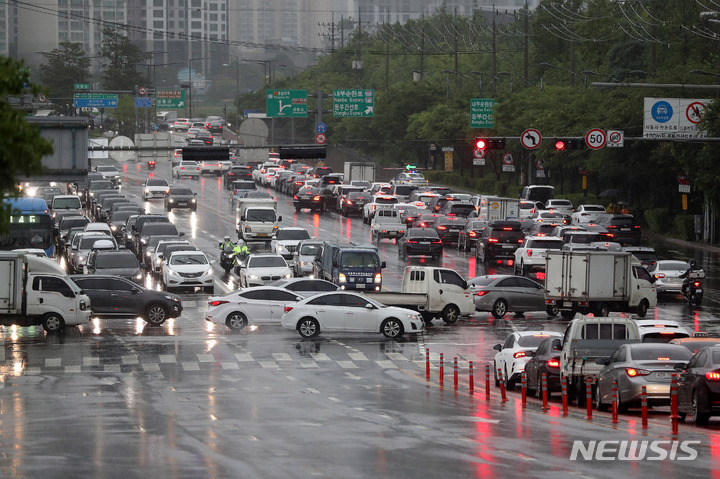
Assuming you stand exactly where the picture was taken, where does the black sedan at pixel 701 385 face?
facing away from the viewer and to the left of the viewer

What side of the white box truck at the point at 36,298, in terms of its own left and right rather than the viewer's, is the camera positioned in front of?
right

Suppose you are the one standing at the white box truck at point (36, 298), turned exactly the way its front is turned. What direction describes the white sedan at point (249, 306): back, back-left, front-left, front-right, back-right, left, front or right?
front

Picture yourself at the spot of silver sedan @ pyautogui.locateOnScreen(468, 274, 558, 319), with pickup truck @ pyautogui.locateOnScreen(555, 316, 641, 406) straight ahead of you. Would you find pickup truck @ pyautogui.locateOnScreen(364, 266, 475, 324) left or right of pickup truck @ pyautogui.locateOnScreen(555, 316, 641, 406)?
right

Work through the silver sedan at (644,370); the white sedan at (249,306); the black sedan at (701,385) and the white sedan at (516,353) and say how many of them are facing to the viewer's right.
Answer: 1

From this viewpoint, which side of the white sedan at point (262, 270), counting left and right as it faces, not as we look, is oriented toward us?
front

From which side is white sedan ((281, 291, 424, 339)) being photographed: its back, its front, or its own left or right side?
right

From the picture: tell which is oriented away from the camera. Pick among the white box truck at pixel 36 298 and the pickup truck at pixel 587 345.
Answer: the pickup truck

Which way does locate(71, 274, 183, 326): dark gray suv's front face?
to the viewer's right

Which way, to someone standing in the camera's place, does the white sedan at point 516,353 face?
facing away from the viewer and to the left of the viewer

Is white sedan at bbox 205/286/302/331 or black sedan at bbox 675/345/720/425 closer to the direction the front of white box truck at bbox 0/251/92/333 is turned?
the white sedan

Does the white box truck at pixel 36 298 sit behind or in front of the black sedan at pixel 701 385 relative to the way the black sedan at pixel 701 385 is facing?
in front

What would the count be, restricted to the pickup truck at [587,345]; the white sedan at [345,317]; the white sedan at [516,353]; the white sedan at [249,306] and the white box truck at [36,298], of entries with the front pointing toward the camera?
0

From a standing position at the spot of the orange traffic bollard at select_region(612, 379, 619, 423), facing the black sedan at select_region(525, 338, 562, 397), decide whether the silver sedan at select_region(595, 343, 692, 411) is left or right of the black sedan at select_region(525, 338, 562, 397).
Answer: right

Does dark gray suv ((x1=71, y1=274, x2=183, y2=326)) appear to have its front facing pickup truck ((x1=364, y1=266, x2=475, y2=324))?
yes

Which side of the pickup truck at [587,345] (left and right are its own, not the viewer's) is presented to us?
back

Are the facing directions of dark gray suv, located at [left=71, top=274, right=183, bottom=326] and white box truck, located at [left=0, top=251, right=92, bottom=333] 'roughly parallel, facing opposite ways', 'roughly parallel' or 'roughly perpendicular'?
roughly parallel

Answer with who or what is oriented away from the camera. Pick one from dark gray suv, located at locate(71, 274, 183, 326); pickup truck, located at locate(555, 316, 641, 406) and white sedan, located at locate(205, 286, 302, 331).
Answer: the pickup truck

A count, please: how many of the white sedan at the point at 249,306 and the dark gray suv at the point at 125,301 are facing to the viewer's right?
2
